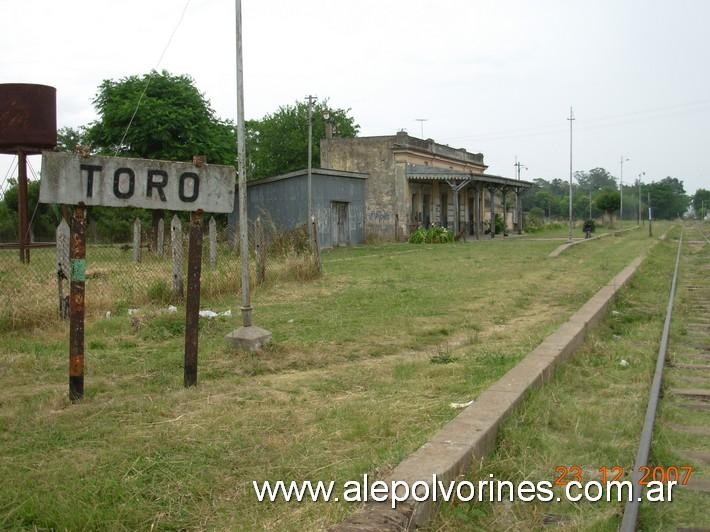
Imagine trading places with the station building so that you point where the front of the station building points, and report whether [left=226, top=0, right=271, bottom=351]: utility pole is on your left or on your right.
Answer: on your right

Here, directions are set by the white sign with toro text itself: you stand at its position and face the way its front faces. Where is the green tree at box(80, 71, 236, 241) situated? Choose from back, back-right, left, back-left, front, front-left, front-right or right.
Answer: back

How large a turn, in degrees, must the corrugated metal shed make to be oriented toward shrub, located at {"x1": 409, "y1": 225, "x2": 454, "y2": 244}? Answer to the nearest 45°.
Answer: approximately 90° to its left

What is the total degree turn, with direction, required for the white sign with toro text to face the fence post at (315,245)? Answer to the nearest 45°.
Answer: approximately 180°

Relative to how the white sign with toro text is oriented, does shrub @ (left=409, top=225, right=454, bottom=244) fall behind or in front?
behind

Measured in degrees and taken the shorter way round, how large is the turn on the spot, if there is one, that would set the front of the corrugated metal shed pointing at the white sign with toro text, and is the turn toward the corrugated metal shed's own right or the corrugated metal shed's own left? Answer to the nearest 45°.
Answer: approximately 45° to the corrugated metal shed's own right

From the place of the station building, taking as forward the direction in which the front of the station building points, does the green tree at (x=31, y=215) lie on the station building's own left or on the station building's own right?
on the station building's own right

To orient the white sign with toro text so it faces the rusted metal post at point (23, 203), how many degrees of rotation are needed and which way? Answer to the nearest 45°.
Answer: approximately 180°
